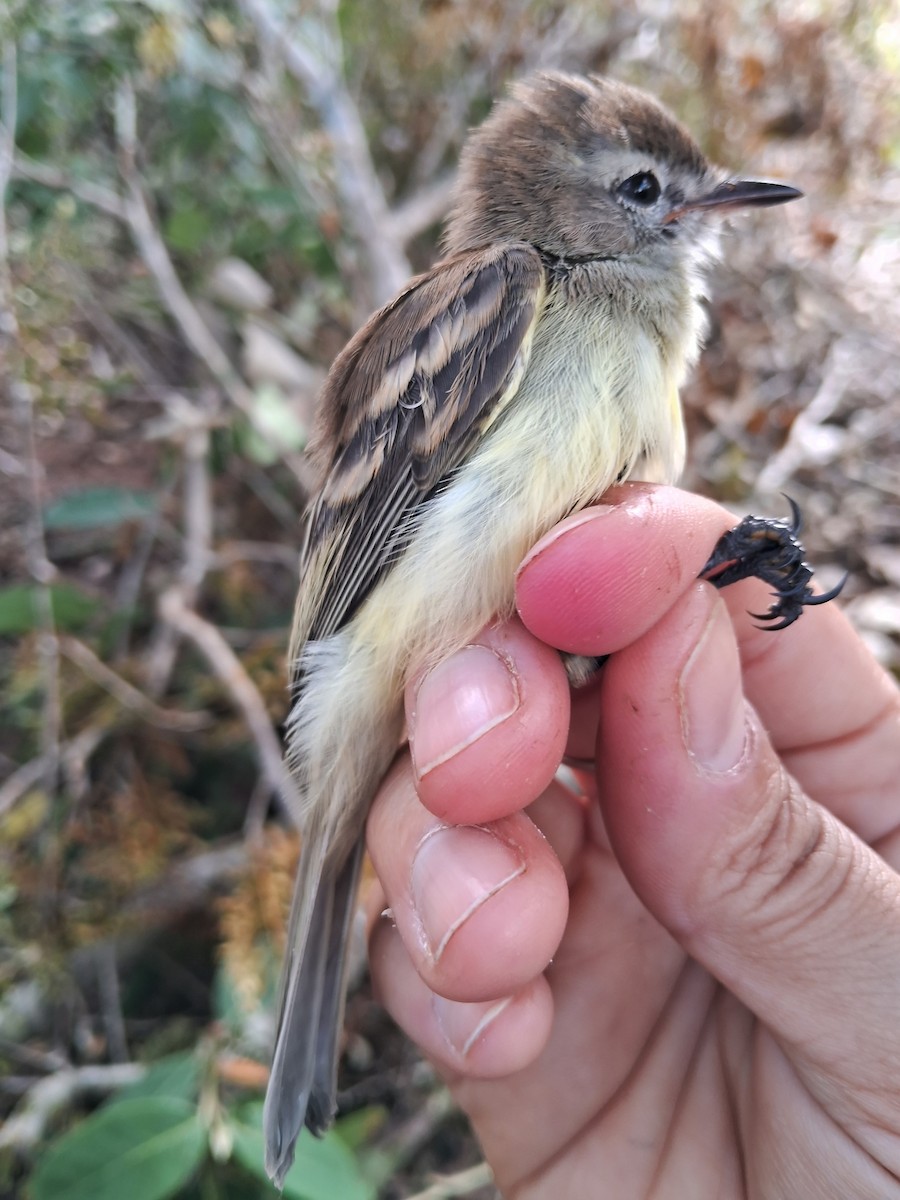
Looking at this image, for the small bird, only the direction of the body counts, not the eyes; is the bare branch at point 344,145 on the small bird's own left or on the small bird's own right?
on the small bird's own left

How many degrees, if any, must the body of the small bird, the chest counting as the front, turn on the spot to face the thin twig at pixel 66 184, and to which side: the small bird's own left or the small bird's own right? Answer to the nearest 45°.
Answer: approximately 135° to the small bird's own left

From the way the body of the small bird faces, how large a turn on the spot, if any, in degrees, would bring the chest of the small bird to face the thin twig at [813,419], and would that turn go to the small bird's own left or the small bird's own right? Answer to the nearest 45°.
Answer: approximately 45° to the small bird's own left

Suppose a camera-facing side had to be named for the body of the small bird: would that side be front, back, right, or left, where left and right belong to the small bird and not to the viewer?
right

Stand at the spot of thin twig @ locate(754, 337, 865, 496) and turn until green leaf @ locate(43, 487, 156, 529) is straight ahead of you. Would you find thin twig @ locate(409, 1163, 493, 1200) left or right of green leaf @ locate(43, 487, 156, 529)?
left
